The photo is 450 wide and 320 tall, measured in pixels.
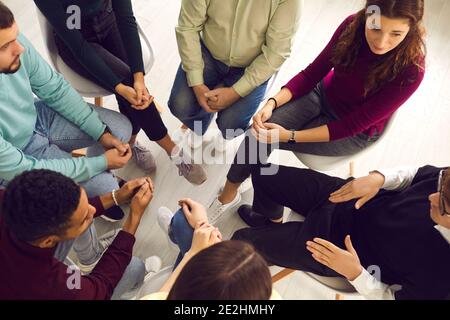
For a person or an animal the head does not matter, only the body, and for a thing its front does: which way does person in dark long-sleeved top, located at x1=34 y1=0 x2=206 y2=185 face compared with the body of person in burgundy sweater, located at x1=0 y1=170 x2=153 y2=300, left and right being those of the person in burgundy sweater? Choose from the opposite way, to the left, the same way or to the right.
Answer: to the right

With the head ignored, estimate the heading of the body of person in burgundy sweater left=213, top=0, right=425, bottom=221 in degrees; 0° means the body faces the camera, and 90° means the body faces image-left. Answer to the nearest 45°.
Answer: approximately 45°

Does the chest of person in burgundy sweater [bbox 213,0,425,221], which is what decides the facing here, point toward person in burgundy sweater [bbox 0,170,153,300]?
yes

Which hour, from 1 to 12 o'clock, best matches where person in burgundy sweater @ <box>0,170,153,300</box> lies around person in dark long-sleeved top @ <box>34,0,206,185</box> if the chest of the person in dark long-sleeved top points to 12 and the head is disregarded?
The person in burgundy sweater is roughly at 2 o'clock from the person in dark long-sleeved top.

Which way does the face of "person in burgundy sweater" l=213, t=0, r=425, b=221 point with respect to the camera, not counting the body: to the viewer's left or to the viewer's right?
to the viewer's left

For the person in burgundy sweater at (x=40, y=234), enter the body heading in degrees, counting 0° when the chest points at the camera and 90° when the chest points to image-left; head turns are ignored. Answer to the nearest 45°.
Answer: approximately 225°

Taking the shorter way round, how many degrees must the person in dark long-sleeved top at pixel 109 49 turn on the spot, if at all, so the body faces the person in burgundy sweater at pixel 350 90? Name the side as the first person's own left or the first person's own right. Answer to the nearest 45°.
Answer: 0° — they already face them

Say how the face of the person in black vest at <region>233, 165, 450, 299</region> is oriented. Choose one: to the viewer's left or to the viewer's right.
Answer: to the viewer's left
